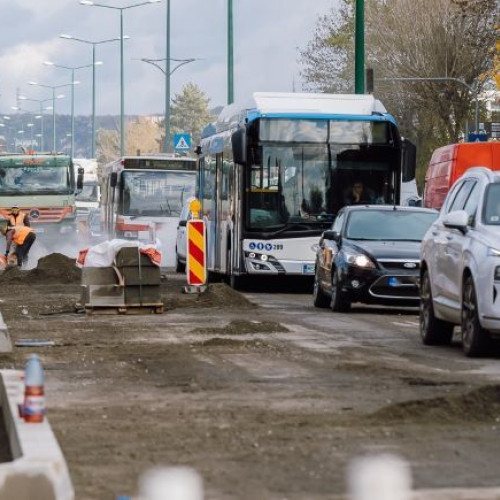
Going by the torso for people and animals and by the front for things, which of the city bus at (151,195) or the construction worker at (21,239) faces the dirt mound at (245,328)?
the city bus

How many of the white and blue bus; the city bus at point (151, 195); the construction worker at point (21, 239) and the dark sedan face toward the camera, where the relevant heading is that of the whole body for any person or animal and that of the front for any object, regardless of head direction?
3

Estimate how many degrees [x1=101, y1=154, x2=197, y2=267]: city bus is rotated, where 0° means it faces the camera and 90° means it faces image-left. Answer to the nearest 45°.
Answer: approximately 0°

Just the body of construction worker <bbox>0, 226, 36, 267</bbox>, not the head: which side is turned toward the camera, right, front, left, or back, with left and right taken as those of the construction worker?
left

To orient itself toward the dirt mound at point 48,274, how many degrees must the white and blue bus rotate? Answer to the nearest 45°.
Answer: approximately 135° to its right

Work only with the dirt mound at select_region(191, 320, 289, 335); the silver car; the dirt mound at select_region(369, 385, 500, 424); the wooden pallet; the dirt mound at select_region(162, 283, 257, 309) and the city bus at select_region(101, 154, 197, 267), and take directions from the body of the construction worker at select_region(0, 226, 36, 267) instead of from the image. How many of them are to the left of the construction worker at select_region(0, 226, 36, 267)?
5

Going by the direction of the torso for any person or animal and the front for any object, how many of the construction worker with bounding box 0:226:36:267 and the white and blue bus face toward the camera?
1

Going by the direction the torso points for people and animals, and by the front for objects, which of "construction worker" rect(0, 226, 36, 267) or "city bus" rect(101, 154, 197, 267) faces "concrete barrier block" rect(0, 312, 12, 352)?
the city bus

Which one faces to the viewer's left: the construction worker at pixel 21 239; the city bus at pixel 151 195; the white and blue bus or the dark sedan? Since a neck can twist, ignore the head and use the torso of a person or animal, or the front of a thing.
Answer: the construction worker

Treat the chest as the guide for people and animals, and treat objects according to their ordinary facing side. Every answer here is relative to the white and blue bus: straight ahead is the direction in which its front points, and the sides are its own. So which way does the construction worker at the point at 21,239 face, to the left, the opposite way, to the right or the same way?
to the right
